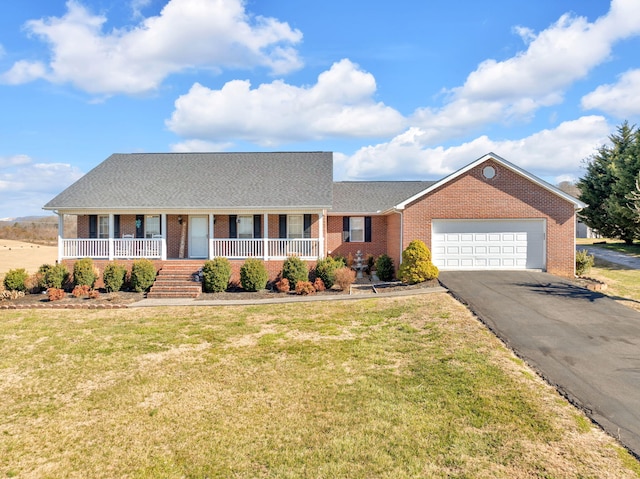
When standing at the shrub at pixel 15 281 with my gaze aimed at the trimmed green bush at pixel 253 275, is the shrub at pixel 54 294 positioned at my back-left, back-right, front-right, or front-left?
front-right

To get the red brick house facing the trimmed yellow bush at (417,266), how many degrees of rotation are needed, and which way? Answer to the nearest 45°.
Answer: approximately 45° to its left

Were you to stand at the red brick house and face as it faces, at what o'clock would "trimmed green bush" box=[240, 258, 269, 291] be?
The trimmed green bush is roughly at 1 o'clock from the red brick house.

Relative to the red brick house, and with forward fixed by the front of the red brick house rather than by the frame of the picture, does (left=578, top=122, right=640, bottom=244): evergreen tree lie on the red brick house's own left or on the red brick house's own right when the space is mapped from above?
on the red brick house's own left

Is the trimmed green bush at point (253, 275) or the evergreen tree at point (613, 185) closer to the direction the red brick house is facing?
the trimmed green bush

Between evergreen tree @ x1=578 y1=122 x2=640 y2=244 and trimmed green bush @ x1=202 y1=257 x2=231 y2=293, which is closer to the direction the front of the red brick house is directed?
the trimmed green bush

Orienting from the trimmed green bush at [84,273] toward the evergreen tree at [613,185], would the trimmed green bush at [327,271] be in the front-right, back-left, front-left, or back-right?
front-right

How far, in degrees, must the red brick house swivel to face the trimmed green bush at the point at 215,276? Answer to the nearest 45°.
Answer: approximately 45° to its right

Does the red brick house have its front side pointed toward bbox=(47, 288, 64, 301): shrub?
no

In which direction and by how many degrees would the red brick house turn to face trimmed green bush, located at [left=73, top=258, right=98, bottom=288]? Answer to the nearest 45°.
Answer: approximately 90° to its right

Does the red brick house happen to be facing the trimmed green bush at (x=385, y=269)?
no

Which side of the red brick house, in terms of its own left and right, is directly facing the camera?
front
